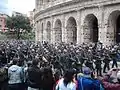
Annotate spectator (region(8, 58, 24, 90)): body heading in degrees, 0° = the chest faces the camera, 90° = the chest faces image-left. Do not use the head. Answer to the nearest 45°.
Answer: approximately 180°

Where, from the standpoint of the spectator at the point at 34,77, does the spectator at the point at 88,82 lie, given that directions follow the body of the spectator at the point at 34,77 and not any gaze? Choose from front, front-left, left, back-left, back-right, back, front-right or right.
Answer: back-right

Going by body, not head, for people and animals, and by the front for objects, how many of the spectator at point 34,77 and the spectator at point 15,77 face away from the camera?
2

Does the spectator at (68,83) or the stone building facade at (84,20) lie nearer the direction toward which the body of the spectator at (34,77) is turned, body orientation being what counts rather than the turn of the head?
the stone building facade

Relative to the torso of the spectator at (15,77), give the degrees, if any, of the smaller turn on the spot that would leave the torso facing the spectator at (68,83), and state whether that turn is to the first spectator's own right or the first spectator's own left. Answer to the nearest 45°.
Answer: approximately 135° to the first spectator's own right

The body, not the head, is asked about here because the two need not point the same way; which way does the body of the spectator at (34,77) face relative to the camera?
away from the camera
